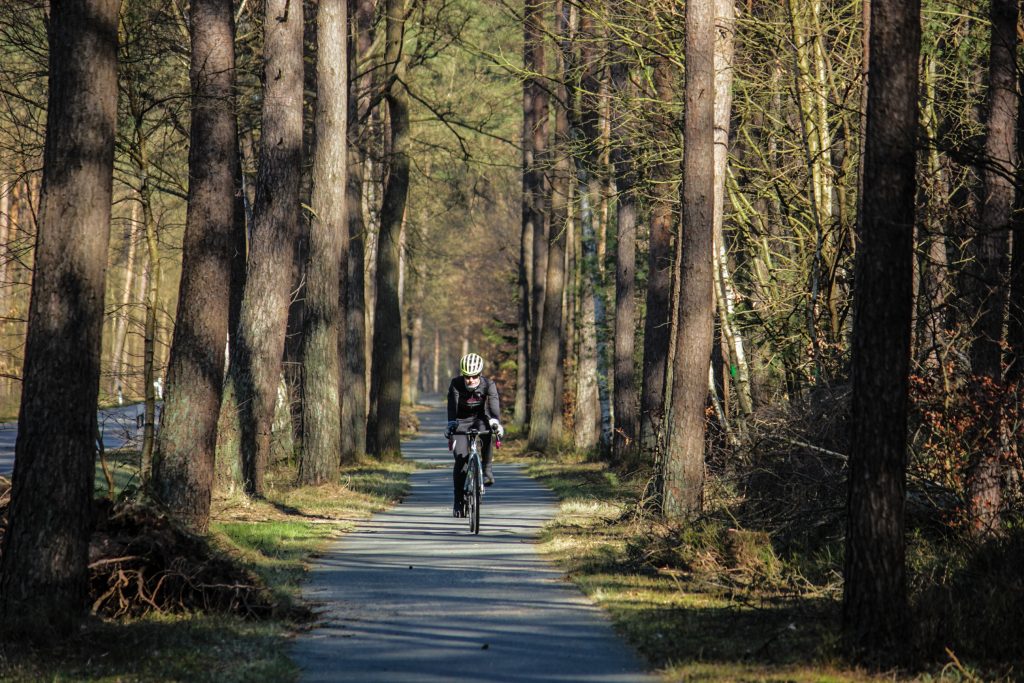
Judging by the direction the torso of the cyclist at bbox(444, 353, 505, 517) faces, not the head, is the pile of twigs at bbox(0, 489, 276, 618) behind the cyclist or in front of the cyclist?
in front

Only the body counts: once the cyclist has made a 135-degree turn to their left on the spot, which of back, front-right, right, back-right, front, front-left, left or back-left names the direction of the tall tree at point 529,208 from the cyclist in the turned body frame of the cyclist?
front-left

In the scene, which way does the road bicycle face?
toward the camera

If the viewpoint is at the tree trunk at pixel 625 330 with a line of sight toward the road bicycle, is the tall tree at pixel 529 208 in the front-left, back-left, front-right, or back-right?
back-right

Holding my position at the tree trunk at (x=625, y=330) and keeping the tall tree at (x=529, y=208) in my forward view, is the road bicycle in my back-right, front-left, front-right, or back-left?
back-left

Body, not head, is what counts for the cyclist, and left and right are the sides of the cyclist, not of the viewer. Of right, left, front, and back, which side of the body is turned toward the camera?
front

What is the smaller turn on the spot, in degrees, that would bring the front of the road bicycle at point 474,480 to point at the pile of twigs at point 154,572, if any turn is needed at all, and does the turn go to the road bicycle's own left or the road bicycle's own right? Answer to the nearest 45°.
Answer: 0° — it already faces it

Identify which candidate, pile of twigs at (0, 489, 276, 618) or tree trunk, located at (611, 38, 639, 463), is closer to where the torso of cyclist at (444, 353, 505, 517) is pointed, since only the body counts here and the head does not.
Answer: the pile of twigs

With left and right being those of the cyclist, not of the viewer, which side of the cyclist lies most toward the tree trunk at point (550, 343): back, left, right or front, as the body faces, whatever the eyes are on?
back

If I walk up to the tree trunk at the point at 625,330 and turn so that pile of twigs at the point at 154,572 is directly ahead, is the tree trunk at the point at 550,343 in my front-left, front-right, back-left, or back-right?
back-right
